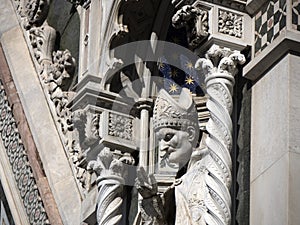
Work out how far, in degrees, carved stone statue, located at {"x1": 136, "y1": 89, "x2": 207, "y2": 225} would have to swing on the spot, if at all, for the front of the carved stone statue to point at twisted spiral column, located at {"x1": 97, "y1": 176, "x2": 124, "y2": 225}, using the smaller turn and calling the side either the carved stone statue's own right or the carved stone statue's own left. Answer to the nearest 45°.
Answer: approximately 90° to the carved stone statue's own right

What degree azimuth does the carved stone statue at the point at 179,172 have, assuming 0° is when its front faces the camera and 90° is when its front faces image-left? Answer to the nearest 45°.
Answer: approximately 45°
